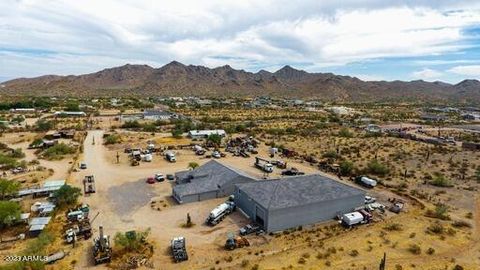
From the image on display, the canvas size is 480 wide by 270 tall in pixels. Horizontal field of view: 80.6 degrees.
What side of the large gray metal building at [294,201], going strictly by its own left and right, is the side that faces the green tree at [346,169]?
back

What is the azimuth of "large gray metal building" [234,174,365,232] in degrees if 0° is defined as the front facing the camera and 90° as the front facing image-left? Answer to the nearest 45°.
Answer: approximately 45°

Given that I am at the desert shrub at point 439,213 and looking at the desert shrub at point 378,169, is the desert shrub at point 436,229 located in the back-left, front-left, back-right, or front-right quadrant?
back-left

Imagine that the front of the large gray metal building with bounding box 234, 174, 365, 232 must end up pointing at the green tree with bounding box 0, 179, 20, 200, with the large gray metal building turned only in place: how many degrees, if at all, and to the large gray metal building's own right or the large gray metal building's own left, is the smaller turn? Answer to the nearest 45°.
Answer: approximately 45° to the large gray metal building's own right

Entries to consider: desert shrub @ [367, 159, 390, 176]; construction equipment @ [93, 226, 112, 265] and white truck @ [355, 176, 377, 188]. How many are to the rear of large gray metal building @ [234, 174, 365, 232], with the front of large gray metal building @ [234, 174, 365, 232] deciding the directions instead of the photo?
2

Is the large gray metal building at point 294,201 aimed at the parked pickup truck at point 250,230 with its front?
yes

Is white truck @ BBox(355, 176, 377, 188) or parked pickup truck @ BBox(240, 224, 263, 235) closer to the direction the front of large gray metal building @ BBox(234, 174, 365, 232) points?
the parked pickup truck

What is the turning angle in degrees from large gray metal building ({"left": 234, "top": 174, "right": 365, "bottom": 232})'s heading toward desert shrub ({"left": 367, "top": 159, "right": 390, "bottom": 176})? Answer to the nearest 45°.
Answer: approximately 180°

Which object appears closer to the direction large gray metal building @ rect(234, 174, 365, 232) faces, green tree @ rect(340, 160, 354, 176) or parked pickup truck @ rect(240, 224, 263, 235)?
the parked pickup truck
